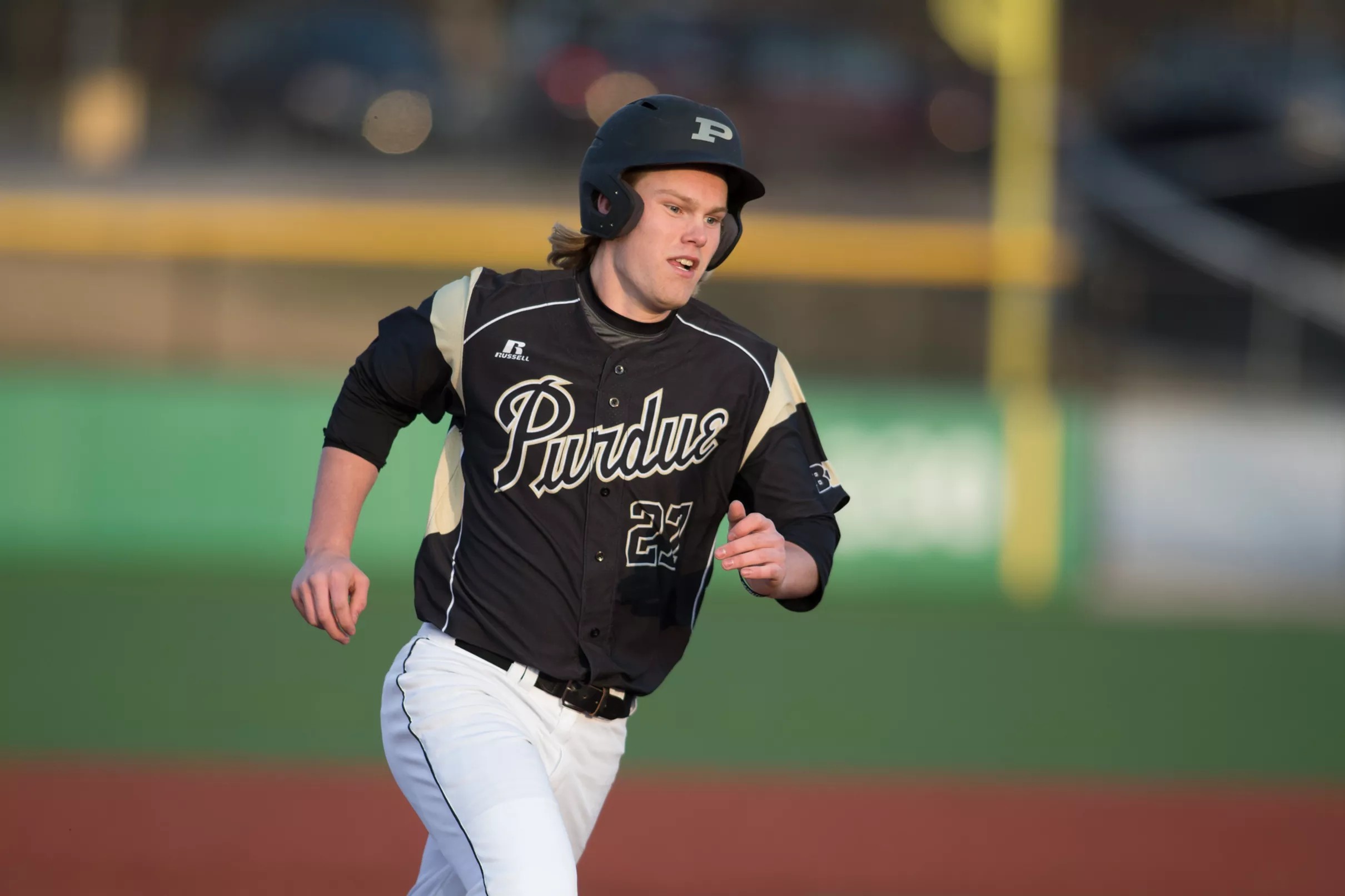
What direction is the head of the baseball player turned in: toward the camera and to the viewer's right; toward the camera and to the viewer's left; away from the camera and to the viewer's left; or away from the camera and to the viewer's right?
toward the camera and to the viewer's right

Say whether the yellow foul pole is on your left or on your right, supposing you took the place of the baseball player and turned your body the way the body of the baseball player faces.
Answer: on your left

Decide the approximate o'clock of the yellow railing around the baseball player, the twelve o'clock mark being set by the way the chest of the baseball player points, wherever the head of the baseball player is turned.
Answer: The yellow railing is roughly at 7 o'clock from the baseball player.

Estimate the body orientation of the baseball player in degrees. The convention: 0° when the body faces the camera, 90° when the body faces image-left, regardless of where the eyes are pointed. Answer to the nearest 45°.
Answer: approximately 315°
